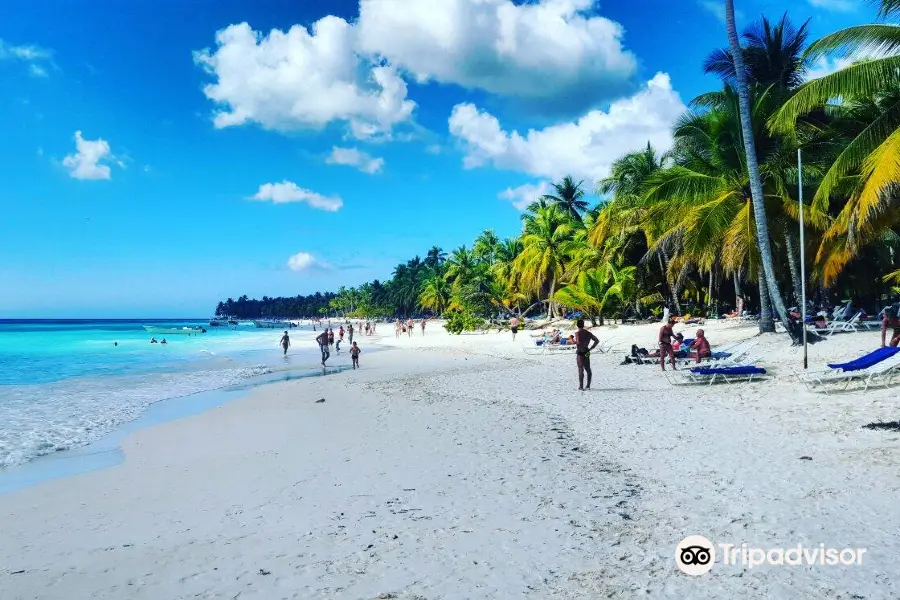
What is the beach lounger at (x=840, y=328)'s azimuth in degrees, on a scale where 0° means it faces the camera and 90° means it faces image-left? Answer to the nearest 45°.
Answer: approximately 90°

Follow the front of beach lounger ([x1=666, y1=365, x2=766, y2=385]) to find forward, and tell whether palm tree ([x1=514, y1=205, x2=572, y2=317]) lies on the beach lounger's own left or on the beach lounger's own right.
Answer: on the beach lounger's own right

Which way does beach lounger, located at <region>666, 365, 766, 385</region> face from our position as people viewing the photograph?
facing to the left of the viewer

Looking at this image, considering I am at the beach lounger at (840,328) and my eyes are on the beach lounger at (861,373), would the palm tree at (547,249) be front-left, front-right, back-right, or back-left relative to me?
back-right

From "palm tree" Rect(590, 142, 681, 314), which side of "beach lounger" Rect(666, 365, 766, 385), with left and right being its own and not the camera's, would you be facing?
right

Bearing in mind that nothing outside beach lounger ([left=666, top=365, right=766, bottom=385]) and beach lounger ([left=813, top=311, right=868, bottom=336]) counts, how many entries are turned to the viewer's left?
2

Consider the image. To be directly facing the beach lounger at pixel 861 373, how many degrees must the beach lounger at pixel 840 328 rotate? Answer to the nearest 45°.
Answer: approximately 90° to its left

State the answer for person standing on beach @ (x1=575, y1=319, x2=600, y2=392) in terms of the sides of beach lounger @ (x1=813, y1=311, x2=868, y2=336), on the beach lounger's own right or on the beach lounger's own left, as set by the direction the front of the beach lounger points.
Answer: on the beach lounger's own left
